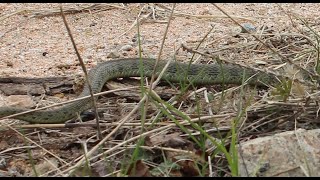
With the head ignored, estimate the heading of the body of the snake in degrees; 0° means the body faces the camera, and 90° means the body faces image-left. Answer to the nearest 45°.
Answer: approximately 270°

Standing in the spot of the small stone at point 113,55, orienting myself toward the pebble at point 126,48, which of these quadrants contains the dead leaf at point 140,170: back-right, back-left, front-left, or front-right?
back-right

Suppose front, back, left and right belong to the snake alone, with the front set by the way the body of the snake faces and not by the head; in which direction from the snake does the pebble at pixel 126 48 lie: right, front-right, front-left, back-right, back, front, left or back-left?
left

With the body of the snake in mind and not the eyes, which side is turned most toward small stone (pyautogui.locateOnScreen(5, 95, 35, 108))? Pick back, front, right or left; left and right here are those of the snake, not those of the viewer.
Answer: back

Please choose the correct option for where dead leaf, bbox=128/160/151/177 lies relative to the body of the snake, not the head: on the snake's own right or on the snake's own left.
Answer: on the snake's own right
